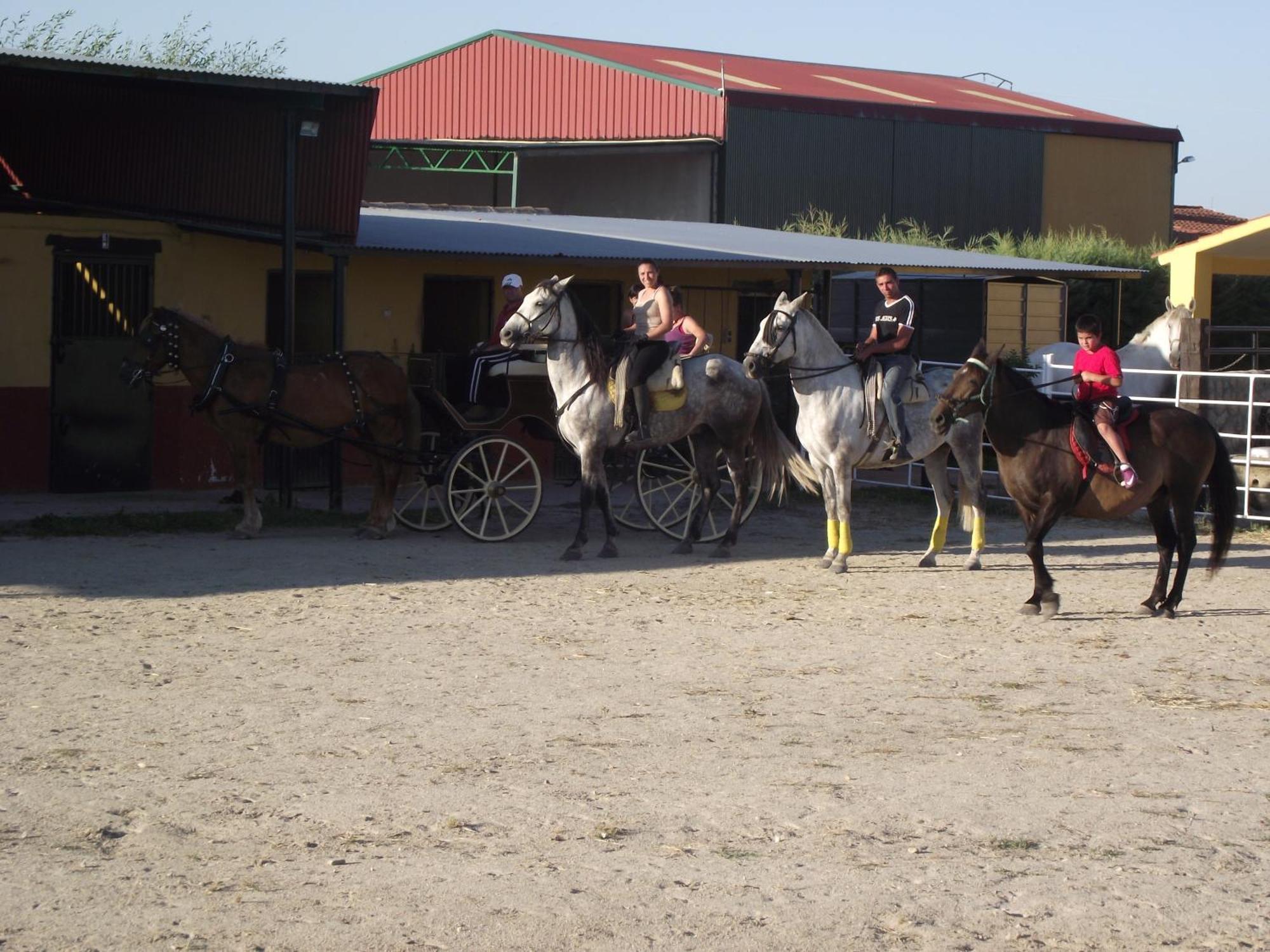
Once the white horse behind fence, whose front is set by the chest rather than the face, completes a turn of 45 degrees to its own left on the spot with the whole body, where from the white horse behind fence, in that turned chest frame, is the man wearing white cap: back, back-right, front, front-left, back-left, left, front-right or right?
back

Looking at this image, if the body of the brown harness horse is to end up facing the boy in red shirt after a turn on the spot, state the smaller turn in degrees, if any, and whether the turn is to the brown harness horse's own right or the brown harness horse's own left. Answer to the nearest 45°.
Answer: approximately 135° to the brown harness horse's own left

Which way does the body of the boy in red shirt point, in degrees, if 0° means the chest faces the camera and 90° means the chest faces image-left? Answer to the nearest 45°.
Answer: approximately 45°

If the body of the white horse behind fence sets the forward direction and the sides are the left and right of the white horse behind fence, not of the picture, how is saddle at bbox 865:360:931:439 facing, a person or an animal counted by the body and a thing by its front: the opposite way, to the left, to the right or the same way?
the opposite way

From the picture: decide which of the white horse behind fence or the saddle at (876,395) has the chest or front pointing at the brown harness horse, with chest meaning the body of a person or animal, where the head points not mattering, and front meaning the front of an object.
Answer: the saddle

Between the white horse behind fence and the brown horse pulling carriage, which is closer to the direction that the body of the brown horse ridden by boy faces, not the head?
the brown horse pulling carriage

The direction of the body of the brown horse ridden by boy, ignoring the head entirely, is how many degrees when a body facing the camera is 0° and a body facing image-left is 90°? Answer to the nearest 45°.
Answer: approximately 90°

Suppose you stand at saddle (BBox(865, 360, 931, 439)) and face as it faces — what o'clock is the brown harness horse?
The brown harness horse is roughly at 12 o'clock from the saddle.

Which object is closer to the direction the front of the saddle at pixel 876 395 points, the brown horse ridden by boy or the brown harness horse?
the brown harness horse
